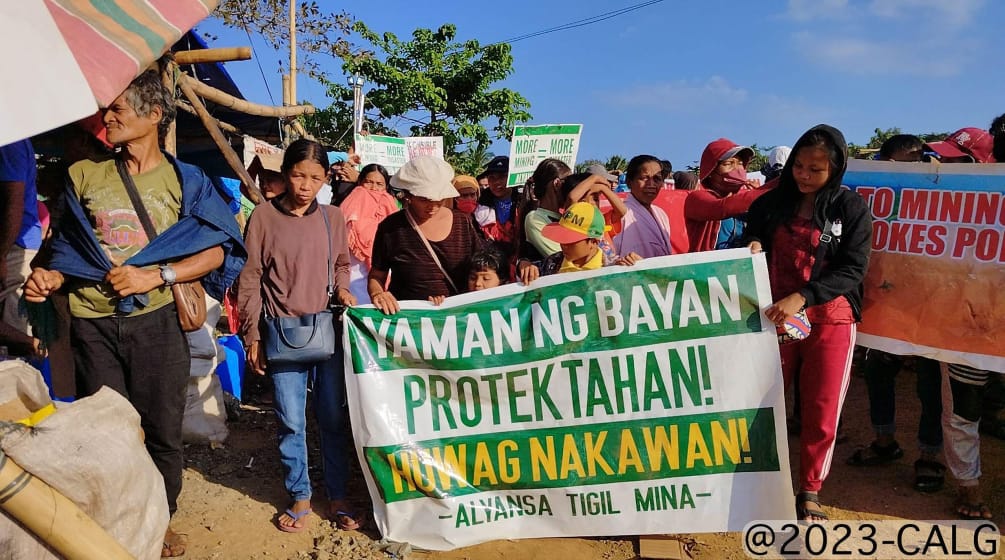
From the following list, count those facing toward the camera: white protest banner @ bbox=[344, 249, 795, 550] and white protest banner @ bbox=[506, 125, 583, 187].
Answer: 2

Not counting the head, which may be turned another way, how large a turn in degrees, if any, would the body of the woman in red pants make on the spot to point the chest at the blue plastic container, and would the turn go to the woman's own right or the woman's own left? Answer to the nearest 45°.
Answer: approximately 45° to the woman's own right

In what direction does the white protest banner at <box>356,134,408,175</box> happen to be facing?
toward the camera

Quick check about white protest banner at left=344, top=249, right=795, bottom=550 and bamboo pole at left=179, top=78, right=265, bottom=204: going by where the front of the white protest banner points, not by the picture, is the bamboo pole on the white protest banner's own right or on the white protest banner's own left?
on the white protest banner's own right

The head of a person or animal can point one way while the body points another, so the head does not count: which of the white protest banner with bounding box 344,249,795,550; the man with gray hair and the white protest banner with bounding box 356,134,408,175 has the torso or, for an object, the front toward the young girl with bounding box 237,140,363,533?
the white protest banner with bounding box 356,134,408,175

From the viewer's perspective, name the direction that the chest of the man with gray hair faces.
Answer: toward the camera

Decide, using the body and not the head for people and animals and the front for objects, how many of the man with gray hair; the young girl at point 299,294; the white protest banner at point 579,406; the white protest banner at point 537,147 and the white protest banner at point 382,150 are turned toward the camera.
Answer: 5

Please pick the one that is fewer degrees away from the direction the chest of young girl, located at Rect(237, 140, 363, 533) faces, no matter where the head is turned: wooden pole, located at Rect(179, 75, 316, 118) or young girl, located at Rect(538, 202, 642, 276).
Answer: the young girl

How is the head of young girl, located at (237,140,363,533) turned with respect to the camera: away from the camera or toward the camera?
toward the camera

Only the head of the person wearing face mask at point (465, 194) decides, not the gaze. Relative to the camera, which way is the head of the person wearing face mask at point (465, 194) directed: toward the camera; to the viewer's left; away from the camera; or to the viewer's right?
toward the camera

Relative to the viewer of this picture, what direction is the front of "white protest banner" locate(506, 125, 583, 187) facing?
facing the viewer

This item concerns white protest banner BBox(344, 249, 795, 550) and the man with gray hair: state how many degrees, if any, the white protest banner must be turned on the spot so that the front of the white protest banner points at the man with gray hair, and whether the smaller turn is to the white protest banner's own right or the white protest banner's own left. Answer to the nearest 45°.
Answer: approximately 90° to the white protest banner's own right

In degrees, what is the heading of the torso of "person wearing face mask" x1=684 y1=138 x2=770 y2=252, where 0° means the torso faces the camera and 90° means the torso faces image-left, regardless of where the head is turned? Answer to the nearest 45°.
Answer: approximately 315°

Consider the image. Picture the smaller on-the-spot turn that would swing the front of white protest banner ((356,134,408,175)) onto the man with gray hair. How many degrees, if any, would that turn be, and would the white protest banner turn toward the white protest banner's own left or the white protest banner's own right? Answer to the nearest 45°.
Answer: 0° — it already faces them

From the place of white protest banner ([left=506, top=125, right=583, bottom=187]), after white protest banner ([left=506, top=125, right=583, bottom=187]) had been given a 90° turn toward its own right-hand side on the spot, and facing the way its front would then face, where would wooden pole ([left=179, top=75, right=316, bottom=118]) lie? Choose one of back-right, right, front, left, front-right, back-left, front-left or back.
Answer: front

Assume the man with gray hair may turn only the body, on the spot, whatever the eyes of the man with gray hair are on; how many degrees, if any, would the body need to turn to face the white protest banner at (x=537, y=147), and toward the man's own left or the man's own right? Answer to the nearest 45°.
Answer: approximately 135° to the man's own left

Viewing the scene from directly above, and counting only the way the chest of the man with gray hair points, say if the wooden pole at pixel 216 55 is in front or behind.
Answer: behind

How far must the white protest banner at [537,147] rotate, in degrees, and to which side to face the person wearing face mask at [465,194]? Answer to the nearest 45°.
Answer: approximately 45° to its right

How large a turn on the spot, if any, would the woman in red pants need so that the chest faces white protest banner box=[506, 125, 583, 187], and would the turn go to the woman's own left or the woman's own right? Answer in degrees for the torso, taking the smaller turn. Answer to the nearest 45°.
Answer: approximately 90° to the woman's own right
